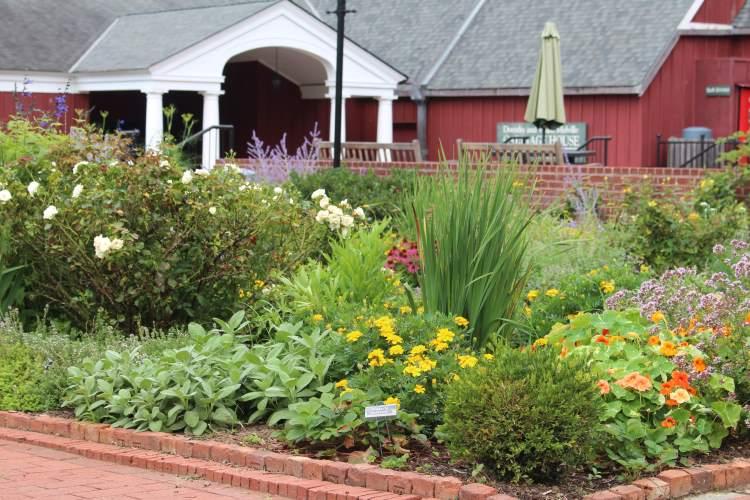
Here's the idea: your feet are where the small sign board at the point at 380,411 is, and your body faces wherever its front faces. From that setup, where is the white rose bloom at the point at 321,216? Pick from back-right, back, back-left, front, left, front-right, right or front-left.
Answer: back

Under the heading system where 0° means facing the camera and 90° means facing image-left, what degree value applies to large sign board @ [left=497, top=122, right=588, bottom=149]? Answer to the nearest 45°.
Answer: approximately 0°

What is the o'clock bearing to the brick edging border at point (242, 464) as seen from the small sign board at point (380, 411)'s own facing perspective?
The brick edging border is roughly at 3 o'clock from the small sign board.

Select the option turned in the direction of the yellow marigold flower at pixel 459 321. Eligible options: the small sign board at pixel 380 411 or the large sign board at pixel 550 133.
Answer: the large sign board at pixel 550 133

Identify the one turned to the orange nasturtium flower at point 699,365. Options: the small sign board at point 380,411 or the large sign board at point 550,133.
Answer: the large sign board at point 550,133

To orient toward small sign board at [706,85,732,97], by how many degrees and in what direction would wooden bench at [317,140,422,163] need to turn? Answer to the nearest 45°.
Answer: approximately 135° to its left

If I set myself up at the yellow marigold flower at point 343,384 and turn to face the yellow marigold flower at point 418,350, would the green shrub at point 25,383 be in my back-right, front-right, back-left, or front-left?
back-left

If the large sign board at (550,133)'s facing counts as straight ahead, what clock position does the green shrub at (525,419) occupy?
The green shrub is roughly at 12 o'clock from the large sign board.

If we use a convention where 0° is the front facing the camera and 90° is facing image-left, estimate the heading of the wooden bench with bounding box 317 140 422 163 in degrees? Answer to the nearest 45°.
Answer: approximately 0°
